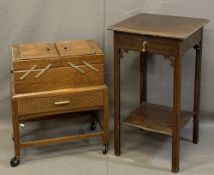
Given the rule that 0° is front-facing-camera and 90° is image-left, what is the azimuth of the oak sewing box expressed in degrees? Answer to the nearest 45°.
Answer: approximately 0°

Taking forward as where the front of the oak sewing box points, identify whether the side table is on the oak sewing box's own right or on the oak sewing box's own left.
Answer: on the oak sewing box's own left
